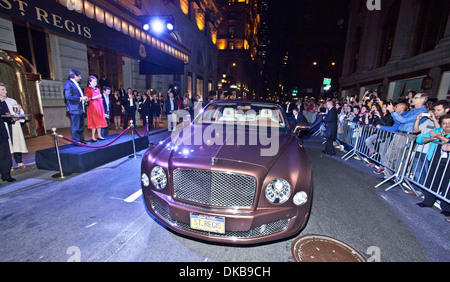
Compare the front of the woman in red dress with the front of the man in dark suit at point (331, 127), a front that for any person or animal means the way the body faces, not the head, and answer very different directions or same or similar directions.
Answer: very different directions

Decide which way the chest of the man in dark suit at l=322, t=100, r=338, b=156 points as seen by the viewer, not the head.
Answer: to the viewer's left

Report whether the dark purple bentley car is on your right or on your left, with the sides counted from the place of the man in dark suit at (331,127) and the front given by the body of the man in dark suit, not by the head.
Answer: on your left

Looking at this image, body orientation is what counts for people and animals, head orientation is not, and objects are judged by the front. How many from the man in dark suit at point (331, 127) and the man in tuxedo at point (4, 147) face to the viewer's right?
1

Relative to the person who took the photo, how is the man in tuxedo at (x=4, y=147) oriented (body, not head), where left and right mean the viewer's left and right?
facing to the right of the viewer

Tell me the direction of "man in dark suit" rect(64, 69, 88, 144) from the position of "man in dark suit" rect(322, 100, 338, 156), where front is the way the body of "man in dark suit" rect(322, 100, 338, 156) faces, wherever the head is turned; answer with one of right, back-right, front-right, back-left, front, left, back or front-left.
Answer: front-left

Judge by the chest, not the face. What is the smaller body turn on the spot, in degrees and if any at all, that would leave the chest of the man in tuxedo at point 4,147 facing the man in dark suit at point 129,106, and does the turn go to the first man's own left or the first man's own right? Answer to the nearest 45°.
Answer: approximately 45° to the first man's own left

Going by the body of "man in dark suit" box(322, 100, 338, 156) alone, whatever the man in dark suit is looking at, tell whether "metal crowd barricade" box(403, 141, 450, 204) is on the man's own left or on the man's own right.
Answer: on the man's own left

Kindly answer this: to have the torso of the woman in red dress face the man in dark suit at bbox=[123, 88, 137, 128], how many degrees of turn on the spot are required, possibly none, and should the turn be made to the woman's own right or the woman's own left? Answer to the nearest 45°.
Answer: approximately 135° to the woman's own left
